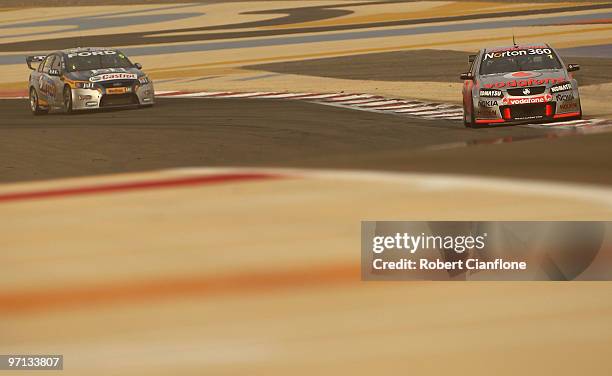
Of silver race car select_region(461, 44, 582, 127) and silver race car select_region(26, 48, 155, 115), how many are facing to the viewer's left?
0

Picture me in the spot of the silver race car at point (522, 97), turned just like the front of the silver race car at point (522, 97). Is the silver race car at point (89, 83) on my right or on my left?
on my right

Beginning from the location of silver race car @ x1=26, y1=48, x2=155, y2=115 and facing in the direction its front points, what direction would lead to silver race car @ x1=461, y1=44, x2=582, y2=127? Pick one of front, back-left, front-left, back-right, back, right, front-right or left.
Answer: front

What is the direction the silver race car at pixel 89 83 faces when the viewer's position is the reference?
facing the viewer and to the right of the viewer

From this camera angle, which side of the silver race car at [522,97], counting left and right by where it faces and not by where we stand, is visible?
front
